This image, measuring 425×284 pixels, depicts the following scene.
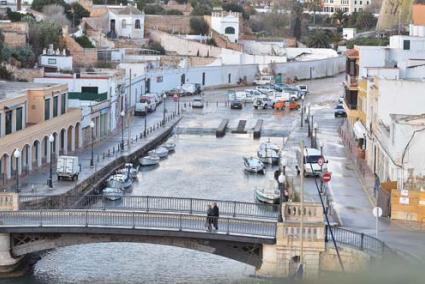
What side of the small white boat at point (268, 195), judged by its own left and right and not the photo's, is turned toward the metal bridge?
left

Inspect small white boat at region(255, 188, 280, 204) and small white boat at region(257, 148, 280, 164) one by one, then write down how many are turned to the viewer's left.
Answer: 2

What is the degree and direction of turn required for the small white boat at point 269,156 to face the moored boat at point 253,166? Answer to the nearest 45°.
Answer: approximately 90° to its left

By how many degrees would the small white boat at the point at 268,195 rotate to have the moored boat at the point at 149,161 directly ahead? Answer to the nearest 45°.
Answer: approximately 45° to its right

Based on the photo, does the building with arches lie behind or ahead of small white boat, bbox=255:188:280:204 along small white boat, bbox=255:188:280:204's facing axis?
ahead

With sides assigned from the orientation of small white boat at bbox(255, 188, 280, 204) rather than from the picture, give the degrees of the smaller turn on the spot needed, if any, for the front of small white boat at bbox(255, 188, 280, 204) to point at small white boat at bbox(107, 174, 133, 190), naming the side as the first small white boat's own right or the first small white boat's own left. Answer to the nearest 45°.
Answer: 0° — it already faces it

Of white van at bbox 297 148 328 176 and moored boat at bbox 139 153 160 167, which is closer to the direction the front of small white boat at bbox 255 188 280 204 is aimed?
the moored boat

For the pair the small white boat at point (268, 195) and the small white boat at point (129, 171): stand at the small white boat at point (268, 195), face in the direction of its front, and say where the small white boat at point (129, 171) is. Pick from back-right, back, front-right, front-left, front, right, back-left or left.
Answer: front-right

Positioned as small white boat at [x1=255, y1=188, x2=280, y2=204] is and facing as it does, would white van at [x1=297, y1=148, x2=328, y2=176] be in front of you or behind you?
behind

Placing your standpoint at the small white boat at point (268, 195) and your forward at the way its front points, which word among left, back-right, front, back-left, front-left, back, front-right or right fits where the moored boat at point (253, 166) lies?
right

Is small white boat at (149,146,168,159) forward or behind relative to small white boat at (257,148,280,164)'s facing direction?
forward

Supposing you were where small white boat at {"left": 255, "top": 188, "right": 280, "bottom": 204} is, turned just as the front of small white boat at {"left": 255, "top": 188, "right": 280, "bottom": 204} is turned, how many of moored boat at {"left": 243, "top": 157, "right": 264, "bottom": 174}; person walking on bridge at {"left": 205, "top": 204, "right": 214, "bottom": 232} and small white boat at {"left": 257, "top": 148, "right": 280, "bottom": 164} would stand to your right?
2

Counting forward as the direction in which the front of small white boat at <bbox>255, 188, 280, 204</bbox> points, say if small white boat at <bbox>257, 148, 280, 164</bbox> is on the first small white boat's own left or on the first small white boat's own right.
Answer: on the first small white boat's own right

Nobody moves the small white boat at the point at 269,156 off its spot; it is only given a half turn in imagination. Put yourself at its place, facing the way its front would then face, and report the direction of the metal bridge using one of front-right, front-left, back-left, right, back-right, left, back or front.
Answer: right

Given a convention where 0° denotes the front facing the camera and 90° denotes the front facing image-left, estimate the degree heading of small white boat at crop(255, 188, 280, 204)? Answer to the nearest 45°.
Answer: approximately 90°
